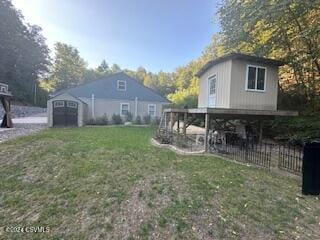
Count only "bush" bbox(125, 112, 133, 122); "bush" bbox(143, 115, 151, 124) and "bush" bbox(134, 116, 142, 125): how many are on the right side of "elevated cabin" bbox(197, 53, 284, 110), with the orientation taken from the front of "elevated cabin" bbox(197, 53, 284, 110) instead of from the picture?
3

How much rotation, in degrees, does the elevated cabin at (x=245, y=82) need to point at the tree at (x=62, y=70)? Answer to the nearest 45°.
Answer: approximately 90° to its right

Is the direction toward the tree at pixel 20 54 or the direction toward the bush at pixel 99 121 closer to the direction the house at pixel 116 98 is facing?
the bush

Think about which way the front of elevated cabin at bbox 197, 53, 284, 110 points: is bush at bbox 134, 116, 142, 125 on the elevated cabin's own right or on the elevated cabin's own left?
on the elevated cabin's own right

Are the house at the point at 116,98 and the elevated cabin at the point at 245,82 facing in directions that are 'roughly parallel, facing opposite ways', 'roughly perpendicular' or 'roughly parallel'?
roughly perpendicular

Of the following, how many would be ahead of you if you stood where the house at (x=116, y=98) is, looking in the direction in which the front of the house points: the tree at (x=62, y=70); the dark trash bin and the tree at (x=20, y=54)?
1

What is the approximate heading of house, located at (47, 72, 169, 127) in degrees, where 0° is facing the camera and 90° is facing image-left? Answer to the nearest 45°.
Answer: approximately 0°

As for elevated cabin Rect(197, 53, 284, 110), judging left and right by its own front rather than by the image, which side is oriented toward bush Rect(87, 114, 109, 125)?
right

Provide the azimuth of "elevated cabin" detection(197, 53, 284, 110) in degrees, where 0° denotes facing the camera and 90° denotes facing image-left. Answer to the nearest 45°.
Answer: approximately 45°

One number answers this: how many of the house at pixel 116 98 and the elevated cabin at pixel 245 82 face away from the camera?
0
